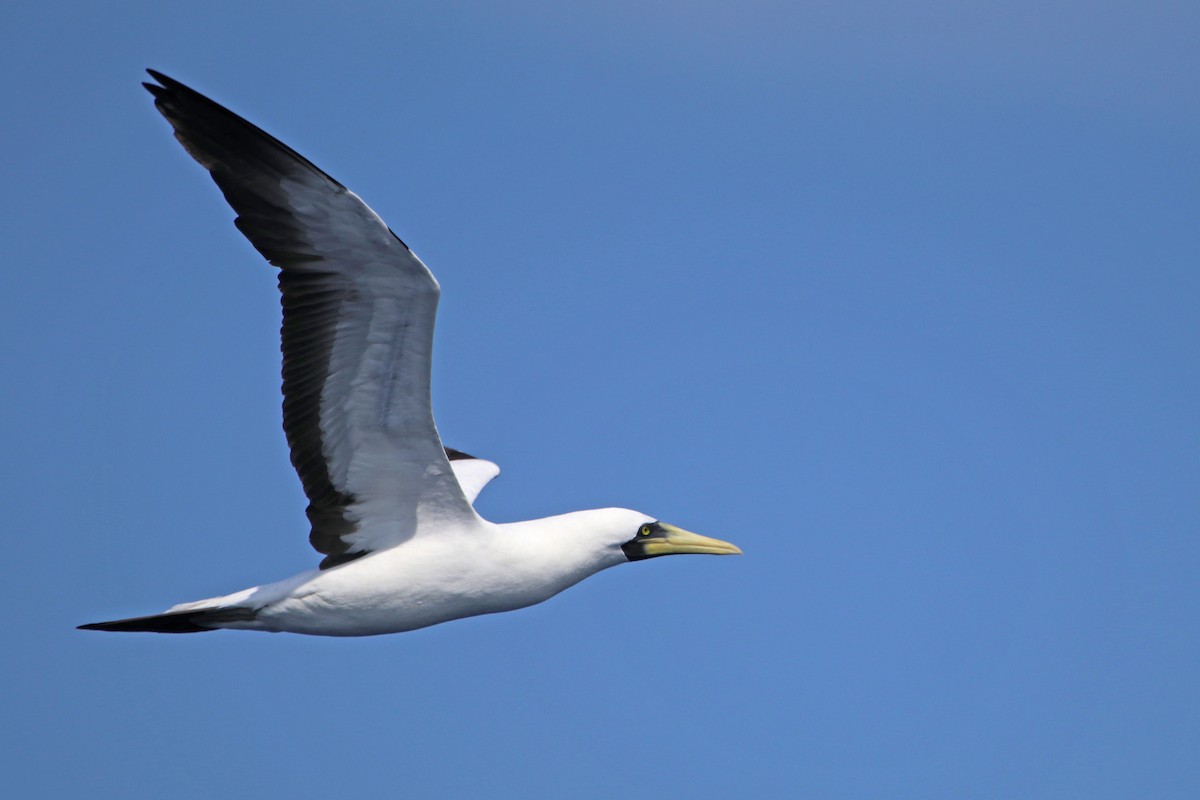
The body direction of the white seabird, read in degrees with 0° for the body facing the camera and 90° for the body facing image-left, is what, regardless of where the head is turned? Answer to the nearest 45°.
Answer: approximately 270°
